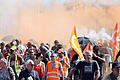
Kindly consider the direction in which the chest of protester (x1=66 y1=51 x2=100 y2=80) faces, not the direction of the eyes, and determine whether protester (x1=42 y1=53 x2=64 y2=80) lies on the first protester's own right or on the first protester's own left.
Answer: on the first protester's own right

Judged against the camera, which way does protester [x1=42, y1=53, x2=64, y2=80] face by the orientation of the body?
toward the camera

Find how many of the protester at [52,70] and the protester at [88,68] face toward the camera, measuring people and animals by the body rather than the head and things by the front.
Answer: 2

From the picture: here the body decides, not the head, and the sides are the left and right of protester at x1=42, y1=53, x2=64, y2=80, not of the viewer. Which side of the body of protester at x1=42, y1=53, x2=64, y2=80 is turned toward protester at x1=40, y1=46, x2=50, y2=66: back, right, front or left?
back

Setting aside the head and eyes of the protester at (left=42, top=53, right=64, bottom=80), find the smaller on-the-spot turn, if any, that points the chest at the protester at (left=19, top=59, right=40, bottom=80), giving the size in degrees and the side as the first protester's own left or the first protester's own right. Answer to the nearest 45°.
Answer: approximately 45° to the first protester's own right

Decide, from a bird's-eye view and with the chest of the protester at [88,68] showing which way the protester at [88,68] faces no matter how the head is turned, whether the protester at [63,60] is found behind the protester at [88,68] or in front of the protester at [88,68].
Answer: behind

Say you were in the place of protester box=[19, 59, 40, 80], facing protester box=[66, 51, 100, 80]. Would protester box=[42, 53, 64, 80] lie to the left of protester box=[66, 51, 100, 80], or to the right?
left
